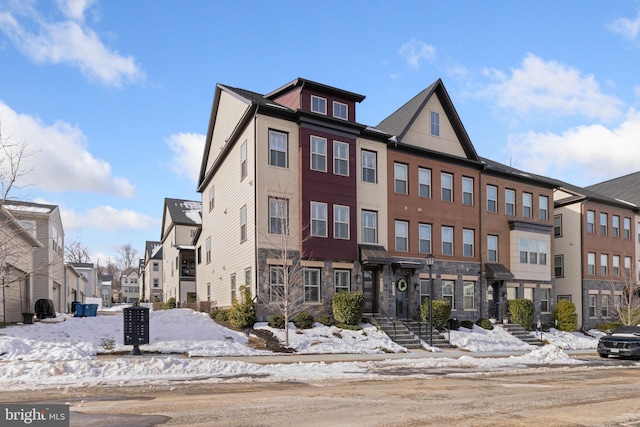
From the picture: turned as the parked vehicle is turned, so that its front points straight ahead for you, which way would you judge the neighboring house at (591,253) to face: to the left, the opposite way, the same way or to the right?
to the left

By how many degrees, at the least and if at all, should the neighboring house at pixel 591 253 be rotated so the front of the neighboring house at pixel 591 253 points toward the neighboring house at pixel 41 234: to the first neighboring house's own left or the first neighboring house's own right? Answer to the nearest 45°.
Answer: approximately 90° to the first neighboring house's own right

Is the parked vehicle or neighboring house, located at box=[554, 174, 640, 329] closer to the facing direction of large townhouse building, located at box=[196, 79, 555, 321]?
the parked vehicle

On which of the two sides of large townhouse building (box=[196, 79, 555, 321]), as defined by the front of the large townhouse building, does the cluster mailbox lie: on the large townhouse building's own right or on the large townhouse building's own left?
on the large townhouse building's own right

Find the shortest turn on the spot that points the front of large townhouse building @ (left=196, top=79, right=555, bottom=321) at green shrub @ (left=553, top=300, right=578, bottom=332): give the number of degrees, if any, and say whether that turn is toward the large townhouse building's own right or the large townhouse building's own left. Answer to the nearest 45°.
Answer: approximately 90° to the large townhouse building's own left

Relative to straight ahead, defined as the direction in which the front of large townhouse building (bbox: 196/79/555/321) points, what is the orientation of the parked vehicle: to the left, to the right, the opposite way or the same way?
to the right

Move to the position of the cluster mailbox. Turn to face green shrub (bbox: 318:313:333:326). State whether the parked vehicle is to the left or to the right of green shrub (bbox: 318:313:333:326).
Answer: right

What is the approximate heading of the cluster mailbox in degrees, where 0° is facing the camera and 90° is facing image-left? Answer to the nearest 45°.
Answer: approximately 0°

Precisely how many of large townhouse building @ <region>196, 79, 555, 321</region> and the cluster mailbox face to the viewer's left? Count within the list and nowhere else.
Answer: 0

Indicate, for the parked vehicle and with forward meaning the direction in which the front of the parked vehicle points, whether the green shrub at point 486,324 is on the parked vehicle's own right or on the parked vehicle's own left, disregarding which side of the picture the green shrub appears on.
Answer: on the parked vehicle's own right

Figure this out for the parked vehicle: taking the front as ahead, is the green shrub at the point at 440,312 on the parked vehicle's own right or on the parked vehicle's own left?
on the parked vehicle's own right

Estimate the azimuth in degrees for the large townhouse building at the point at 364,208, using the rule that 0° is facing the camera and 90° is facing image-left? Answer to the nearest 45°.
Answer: approximately 315°
